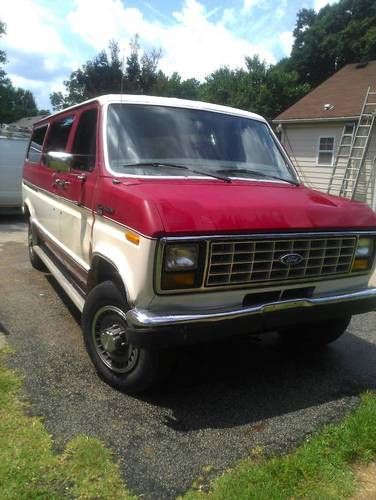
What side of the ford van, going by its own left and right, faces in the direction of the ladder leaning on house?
left

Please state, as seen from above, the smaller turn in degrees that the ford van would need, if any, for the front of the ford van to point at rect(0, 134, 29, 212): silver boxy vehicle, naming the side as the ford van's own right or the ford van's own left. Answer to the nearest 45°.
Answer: approximately 180°

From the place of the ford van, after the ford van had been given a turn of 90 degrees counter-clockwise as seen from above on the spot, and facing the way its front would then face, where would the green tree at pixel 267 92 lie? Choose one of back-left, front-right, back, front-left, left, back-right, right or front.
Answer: front-left

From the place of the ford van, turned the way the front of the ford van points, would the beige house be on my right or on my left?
on my left

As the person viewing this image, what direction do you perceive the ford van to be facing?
facing the viewer and to the right of the viewer

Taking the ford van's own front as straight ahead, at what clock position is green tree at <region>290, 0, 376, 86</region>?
The green tree is roughly at 8 o'clock from the ford van.

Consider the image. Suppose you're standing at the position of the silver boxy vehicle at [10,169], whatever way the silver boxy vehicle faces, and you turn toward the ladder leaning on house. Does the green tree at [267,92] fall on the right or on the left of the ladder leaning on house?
left
